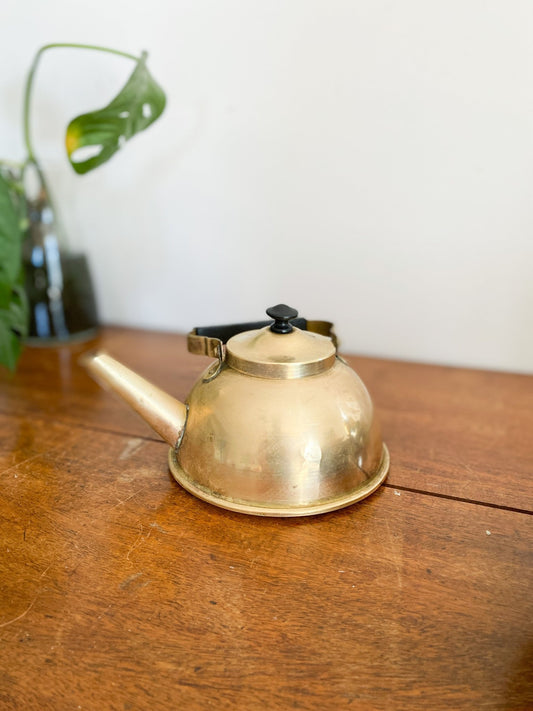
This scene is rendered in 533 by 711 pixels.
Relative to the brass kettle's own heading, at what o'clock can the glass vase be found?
The glass vase is roughly at 2 o'clock from the brass kettle.

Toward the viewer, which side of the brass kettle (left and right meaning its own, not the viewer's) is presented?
left
